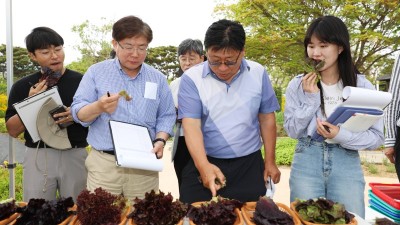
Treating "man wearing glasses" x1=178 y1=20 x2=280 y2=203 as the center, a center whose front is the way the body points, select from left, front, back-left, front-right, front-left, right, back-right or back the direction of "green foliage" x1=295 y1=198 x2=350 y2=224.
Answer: front-left

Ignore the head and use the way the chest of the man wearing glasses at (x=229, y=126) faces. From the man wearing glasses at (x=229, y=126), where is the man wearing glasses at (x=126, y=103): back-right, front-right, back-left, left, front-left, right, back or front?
right

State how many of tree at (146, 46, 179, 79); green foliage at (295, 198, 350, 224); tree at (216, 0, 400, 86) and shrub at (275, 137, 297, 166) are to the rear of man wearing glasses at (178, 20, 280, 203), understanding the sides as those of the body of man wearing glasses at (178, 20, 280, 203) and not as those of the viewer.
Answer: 3

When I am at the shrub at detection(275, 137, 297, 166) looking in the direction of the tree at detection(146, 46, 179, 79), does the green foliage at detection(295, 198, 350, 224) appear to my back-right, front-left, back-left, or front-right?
back-left

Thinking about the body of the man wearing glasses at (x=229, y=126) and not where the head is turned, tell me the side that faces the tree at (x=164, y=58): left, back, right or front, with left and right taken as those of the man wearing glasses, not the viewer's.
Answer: back

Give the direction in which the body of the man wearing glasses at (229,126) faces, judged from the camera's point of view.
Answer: toward the camera

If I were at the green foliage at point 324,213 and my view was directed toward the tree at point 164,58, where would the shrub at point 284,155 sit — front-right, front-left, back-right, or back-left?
front-right

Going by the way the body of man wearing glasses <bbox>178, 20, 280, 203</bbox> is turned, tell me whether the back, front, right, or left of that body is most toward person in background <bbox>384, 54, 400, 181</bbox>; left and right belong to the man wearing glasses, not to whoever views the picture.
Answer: left

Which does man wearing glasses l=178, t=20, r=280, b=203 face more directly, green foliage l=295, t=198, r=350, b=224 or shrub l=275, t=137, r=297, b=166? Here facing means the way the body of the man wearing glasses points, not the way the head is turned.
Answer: the green foliage

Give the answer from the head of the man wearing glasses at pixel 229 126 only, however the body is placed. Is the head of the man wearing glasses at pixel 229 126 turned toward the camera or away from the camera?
toward the camera

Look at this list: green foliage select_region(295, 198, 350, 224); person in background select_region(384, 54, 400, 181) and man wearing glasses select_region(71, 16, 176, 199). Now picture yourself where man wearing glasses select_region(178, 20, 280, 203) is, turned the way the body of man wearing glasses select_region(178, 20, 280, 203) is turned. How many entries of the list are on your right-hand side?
1

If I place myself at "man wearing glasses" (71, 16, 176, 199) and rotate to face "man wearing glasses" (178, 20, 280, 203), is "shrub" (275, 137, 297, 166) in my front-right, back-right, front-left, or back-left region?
front-left
